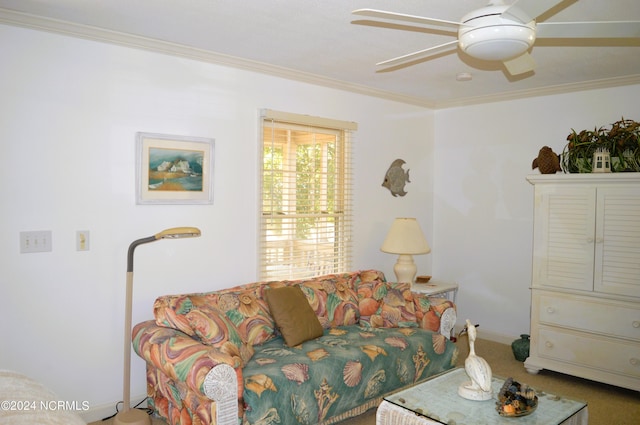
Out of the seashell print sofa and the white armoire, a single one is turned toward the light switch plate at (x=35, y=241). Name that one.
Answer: the white armoire

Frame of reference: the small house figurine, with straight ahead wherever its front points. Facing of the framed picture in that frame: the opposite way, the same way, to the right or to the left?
to the left

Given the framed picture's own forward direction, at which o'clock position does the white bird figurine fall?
The white bird figurine is roughly at 12 o'clock from the framed picture.

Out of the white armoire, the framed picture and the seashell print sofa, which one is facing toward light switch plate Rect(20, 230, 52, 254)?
the white armoire

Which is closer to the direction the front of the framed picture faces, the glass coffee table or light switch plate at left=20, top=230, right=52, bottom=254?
the glass coffee table

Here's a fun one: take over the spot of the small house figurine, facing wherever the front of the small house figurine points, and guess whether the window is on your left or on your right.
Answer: on your right

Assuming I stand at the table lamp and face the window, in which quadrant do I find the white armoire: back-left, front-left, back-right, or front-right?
back-left

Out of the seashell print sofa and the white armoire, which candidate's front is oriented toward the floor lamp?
the white armoire

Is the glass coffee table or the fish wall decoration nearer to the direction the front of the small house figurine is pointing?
the glass coffee table

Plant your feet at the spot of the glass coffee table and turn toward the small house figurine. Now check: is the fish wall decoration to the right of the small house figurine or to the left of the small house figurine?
left

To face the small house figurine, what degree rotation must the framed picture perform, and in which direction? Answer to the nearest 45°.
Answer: approximately 45° to its left
